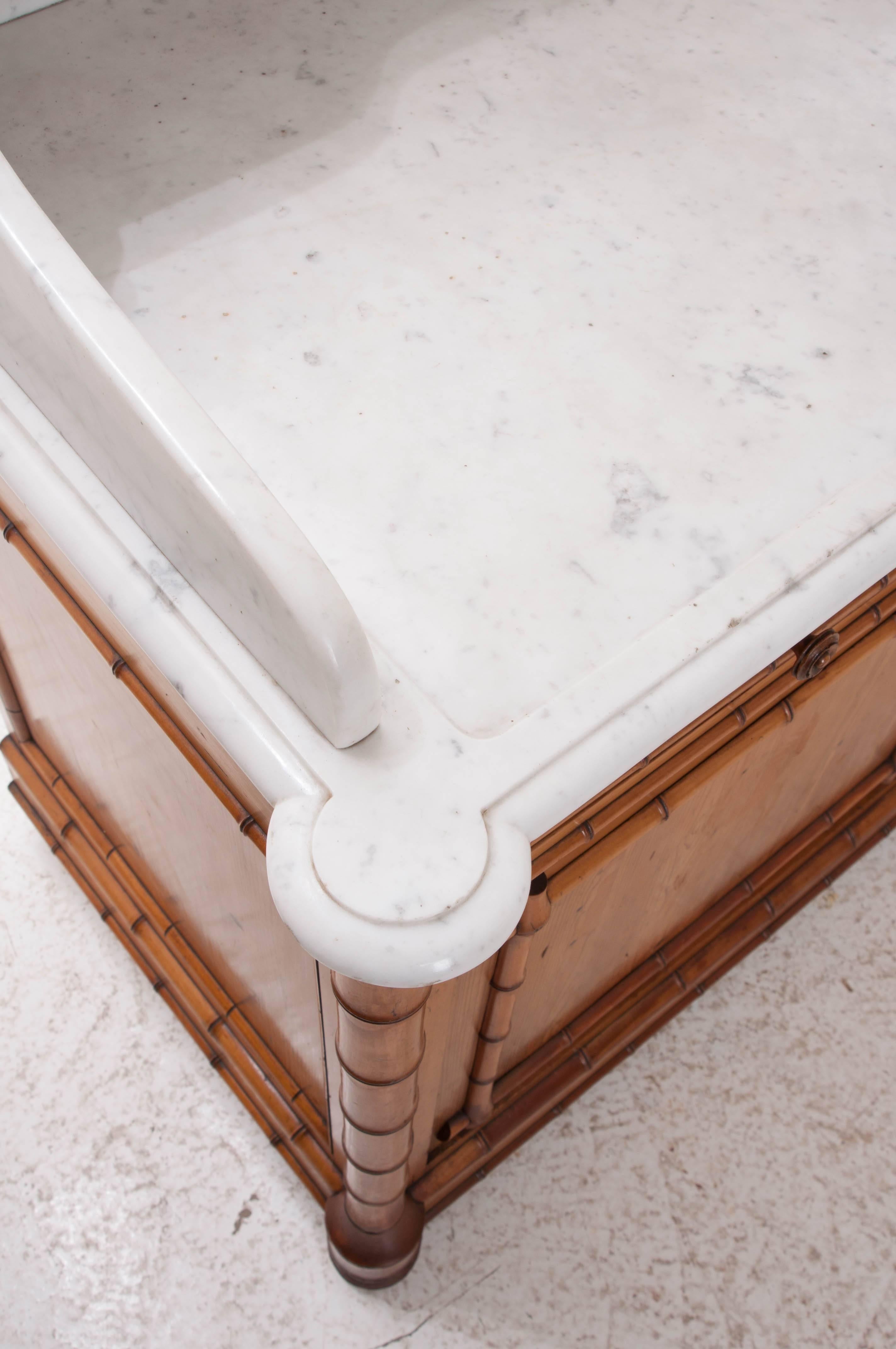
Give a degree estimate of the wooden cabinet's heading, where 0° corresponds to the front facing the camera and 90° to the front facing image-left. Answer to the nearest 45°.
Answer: approximately 315°
